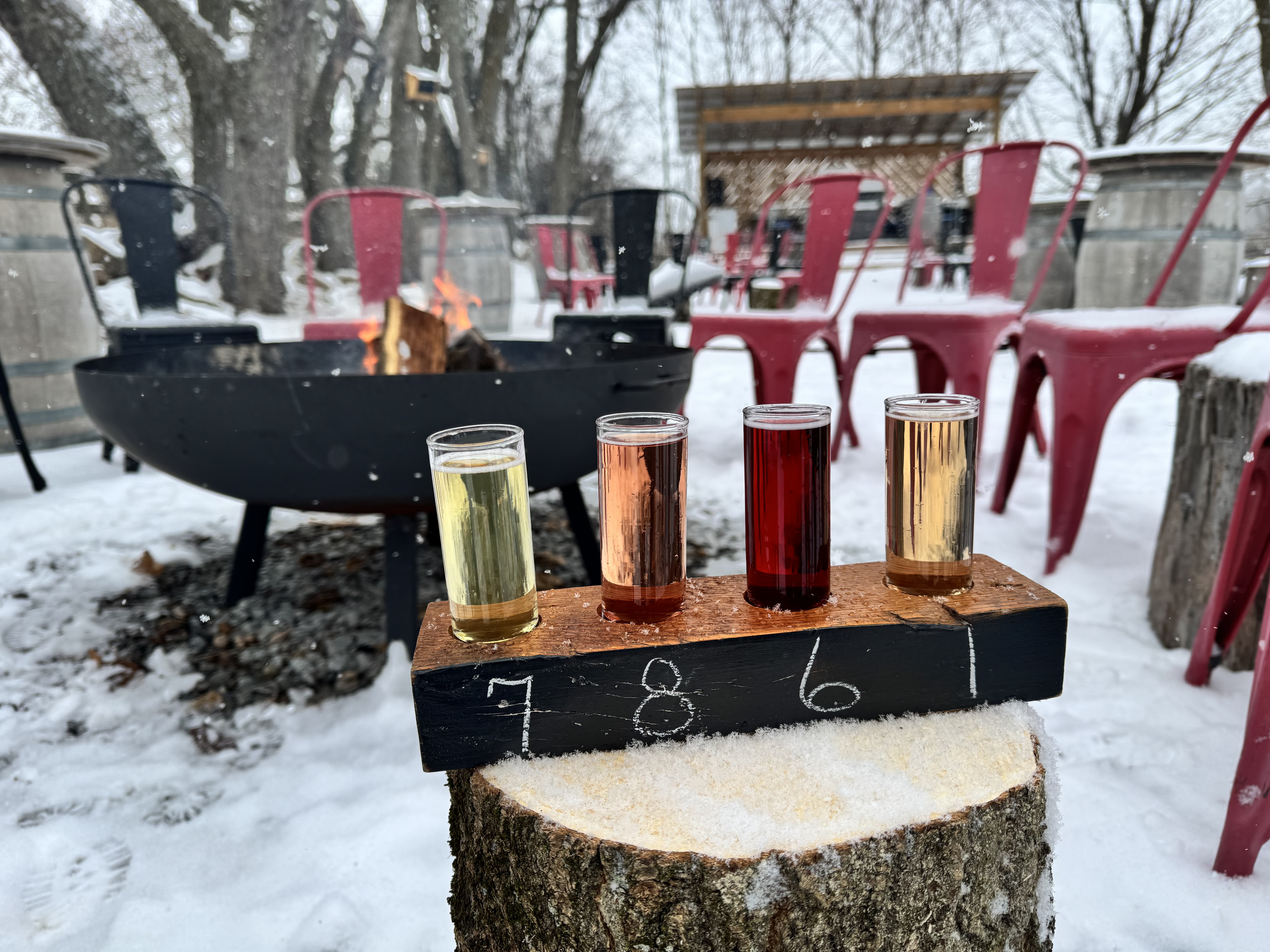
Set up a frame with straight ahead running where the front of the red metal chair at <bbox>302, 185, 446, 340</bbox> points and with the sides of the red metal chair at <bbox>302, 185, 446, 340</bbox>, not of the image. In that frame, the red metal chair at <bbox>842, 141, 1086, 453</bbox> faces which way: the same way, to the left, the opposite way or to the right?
to the right

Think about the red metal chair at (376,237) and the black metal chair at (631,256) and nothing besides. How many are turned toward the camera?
2

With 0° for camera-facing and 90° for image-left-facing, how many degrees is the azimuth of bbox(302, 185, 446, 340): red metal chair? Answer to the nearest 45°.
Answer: approximately 0°

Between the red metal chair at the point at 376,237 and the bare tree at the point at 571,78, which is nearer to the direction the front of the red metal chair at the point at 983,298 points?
the red metal chair

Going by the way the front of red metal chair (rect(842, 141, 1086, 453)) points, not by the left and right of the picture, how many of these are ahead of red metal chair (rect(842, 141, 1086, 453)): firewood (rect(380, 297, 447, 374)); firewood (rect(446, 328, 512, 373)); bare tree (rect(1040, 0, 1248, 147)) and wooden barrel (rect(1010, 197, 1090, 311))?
2

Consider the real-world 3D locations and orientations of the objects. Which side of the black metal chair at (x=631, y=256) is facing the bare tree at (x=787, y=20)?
back

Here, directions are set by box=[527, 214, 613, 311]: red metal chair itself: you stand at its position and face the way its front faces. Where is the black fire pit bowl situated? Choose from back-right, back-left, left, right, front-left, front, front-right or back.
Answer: front-right

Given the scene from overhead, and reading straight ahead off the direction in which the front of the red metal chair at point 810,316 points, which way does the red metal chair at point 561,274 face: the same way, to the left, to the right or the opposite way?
to the left

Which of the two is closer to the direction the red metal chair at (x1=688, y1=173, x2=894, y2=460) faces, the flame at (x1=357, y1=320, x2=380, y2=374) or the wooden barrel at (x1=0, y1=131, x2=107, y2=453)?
the flame

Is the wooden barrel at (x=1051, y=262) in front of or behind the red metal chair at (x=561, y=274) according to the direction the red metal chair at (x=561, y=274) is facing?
in front

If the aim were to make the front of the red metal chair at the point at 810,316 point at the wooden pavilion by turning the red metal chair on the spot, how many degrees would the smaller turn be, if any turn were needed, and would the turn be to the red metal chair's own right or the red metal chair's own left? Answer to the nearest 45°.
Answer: approximately 135° to the red metal chair's own right
